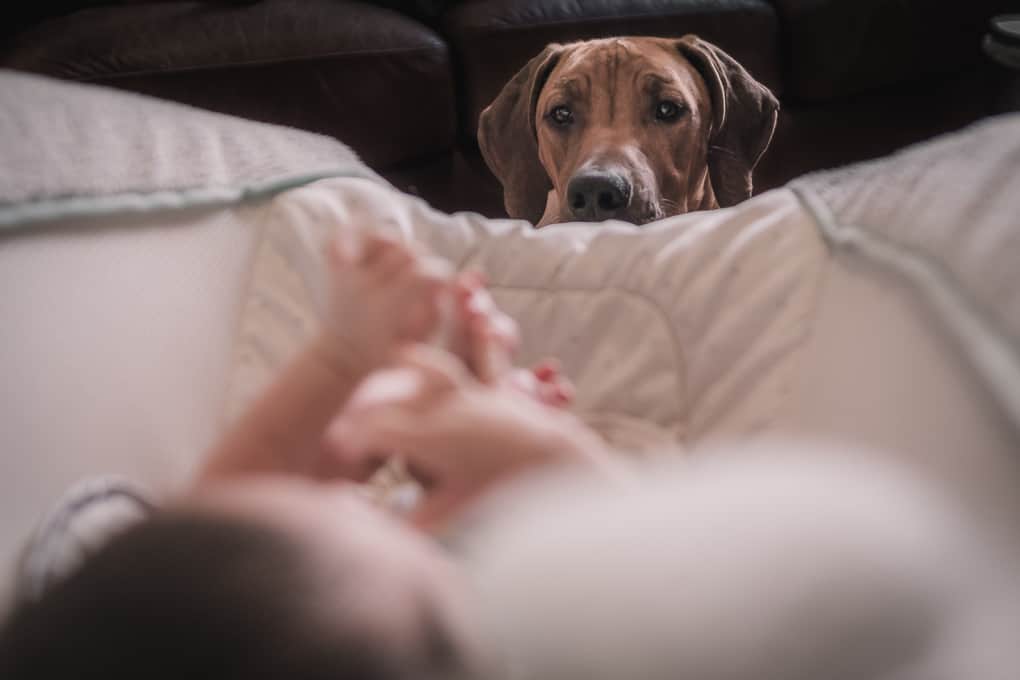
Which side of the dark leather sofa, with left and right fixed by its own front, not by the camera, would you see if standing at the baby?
front

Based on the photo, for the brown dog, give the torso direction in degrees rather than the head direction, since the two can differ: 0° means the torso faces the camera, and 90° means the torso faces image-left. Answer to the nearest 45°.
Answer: approximately 0°

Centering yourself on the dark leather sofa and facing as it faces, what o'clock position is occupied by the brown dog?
The brown dog is roughly at 11 o'clock from the dark leather sofa.

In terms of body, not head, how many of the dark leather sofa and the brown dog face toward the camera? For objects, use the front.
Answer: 2

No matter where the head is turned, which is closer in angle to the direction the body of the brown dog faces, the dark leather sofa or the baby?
the baby

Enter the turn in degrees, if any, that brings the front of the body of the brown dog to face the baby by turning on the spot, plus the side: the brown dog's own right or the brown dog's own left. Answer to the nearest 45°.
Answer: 0° — it already faces them
